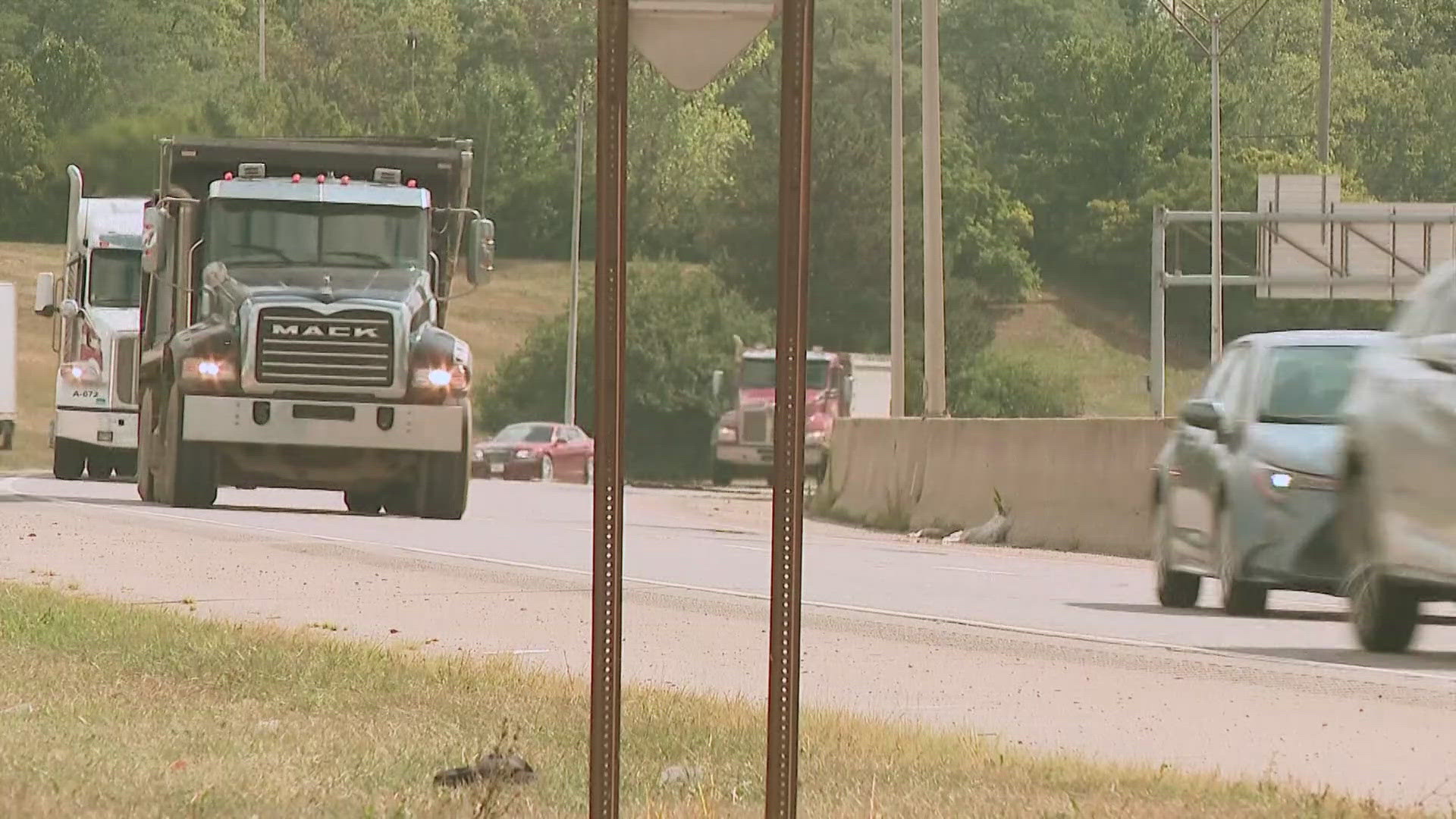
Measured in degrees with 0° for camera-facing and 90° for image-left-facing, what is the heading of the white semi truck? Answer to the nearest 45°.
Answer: approximately 0°

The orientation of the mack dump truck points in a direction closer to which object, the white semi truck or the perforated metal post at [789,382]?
the perforated metal post

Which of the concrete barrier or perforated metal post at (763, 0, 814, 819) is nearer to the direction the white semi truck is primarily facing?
the perforated metal post

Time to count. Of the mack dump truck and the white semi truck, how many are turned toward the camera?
2

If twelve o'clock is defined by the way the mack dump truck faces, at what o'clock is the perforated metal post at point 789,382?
The perforated metal post is roughly at 12 o'clock from the mack dump truck.
